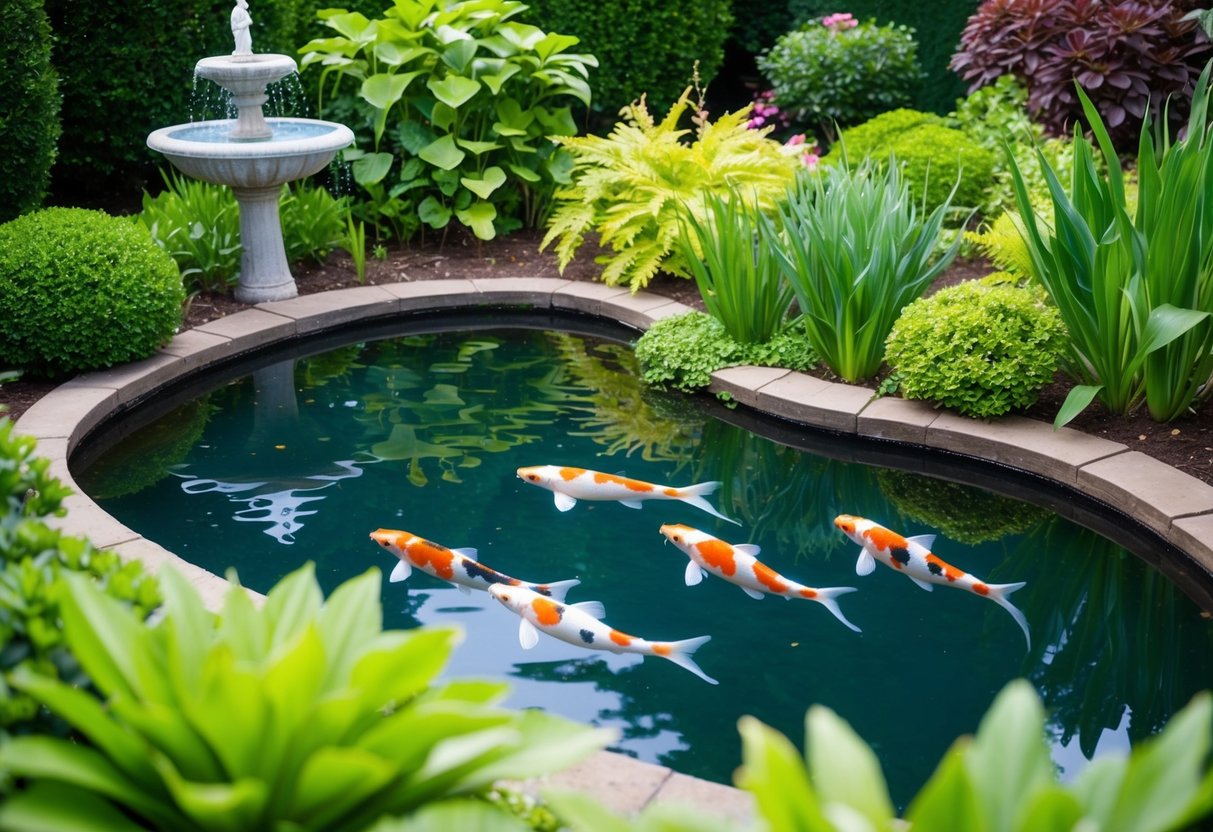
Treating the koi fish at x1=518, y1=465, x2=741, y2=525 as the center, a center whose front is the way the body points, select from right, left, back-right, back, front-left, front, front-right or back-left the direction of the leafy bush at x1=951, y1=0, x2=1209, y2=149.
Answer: back-right

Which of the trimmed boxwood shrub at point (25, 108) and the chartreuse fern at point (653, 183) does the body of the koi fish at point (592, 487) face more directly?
the trimmed boxwood shrub

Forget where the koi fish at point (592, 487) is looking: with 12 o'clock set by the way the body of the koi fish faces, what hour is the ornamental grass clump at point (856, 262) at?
The ornamental grass clump is roughly at 4 o'clock from the koi fish.

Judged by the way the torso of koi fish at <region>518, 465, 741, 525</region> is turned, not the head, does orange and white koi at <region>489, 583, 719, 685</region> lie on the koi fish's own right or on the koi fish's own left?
on the koi fish's own left

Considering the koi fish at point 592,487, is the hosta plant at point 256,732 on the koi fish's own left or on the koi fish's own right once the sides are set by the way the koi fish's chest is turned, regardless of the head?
on the koi fish's own left

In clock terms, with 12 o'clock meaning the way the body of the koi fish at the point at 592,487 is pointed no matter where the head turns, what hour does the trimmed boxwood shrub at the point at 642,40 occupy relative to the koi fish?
The trimmed boxwood shrub is roughly at 3 o'clock from the koi fish.

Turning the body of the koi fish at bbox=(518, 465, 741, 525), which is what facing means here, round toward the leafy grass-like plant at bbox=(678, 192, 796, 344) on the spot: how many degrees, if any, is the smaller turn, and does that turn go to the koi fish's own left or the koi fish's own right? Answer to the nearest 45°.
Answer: approximately 90° to the koi fish's own right

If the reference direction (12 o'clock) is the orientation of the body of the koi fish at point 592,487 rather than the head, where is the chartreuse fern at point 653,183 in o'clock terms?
The chartreuse fern is roughly at 3 o'clock from the koi fish.

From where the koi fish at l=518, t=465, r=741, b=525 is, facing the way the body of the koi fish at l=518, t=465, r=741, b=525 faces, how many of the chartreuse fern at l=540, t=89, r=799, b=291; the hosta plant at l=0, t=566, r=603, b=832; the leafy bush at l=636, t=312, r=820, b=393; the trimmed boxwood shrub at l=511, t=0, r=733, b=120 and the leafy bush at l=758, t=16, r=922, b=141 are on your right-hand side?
4

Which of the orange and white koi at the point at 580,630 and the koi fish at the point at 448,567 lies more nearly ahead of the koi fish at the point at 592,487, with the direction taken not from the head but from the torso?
the koi fish

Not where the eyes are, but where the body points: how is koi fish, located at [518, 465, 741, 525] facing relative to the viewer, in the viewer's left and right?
facing to the left of the viewer

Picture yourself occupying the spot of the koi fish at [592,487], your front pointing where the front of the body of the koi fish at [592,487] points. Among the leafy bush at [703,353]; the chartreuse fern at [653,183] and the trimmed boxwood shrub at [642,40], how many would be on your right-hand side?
3

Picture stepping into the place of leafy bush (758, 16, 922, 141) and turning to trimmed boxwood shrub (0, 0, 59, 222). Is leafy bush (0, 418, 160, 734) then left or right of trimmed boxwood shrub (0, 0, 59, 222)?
left
